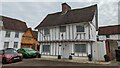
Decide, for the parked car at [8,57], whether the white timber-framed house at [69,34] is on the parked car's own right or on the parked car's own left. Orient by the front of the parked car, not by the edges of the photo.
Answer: on the parked car's own left

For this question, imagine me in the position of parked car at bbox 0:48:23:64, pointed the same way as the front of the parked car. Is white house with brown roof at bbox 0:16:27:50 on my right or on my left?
on my left

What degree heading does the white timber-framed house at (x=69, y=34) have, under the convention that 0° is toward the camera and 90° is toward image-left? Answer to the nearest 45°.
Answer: approximately 0°

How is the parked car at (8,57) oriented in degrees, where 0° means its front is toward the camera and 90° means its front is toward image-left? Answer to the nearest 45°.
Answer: approximately 315°

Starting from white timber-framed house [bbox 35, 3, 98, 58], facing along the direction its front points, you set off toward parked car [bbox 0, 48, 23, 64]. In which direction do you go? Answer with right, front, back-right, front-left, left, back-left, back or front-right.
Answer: front-right

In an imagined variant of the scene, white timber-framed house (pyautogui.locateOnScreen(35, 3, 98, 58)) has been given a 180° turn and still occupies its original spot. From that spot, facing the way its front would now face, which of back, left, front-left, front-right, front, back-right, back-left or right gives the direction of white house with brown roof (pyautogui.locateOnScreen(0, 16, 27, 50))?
front-left
